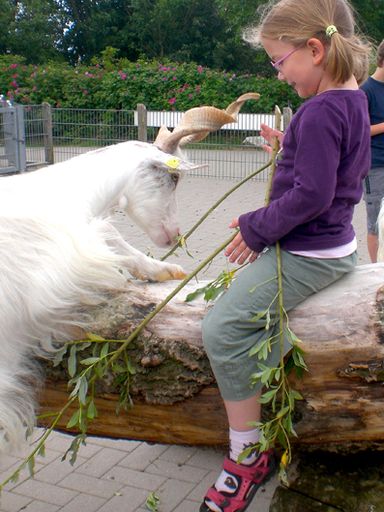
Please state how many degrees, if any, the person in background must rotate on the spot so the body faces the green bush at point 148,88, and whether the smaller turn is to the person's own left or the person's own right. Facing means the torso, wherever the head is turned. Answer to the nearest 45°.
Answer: approximately 180°

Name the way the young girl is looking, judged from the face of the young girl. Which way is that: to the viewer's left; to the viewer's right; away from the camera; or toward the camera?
to the viewer's left

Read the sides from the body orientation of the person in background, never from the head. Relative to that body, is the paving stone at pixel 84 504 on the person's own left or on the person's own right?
on the person's own right

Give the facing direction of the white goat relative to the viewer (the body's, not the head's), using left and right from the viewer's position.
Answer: facing to the right of the viewer

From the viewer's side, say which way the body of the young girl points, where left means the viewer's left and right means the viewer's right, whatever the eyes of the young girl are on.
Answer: facing to the left of the viewer

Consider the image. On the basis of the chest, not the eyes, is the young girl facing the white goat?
yes

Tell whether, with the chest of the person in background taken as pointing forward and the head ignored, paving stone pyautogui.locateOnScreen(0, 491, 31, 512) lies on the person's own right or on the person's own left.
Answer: on the person's own right

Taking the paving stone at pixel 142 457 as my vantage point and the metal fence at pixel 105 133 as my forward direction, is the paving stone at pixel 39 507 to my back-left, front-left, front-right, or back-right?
back-left

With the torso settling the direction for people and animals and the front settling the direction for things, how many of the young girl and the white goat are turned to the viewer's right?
1

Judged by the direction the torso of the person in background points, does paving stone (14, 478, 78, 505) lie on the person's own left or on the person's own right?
on the person's own right

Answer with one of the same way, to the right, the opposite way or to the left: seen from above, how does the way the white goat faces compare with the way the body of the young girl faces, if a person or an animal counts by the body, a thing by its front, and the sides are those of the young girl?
the opposite way

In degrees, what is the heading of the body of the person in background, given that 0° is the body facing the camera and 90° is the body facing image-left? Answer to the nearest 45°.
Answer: approximately 315°
